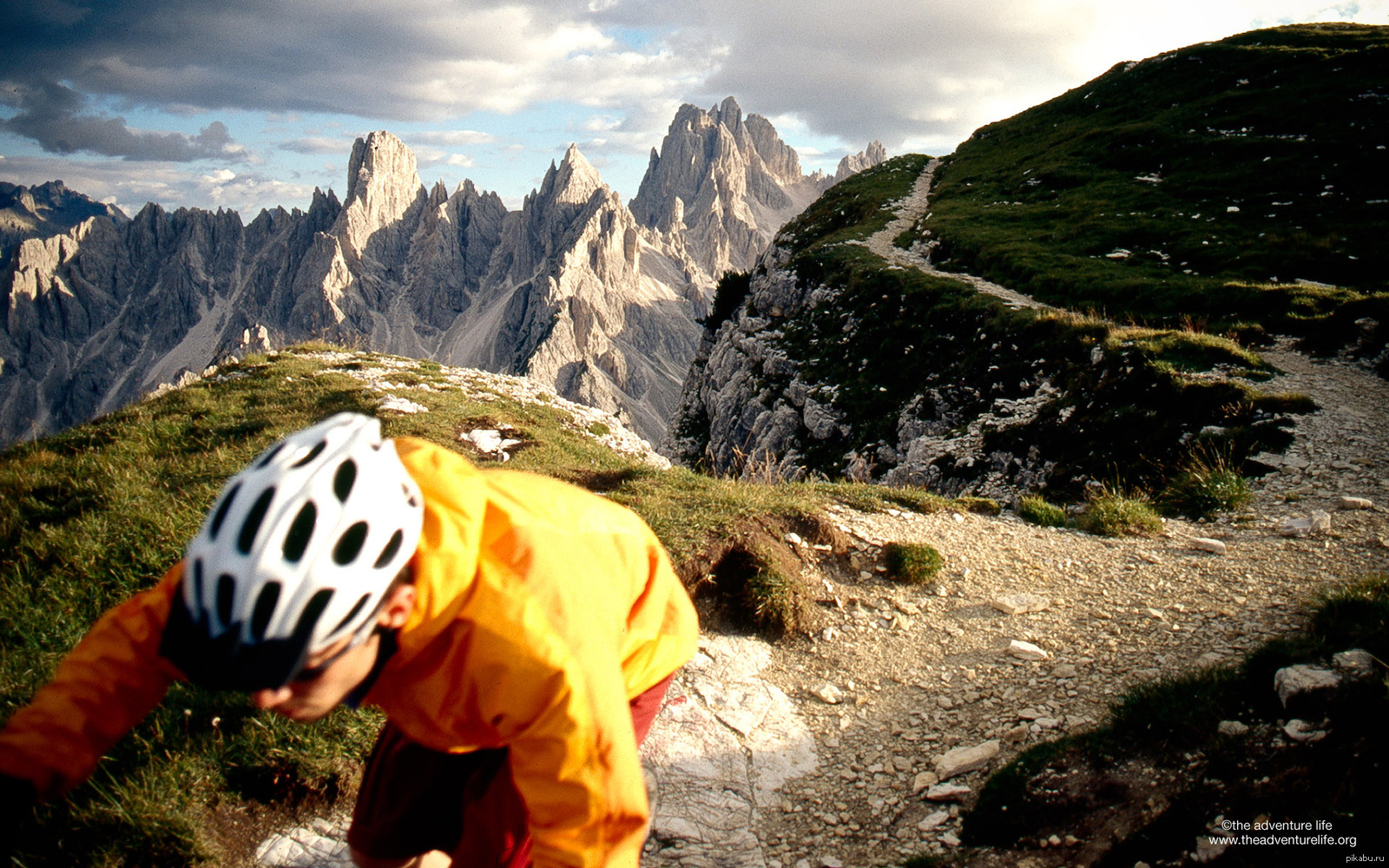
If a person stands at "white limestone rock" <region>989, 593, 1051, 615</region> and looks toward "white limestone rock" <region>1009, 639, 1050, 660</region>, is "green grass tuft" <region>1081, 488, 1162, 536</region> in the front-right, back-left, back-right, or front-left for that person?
back-left

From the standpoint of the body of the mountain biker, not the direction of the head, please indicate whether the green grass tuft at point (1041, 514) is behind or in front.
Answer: behind

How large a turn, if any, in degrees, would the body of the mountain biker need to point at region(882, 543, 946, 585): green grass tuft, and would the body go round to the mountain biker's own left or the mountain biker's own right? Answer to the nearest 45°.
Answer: approximately 180°

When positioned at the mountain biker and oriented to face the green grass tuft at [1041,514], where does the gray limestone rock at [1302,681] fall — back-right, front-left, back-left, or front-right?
front-right

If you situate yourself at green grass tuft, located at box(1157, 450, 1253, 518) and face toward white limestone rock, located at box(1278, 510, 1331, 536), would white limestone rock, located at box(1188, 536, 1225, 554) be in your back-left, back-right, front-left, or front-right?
front-right

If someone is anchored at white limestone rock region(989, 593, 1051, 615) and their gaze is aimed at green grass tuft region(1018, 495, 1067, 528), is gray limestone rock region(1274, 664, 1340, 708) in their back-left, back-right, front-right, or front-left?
back-right

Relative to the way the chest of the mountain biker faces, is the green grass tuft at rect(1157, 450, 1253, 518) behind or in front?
behind

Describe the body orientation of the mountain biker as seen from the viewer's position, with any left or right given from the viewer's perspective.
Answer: facing the viewer and to the left of the viewer

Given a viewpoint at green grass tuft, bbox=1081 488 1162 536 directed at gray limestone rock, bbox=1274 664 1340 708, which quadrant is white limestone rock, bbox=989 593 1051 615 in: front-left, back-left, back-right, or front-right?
front-right

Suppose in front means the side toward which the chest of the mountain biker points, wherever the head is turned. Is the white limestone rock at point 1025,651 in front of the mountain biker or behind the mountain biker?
behind
